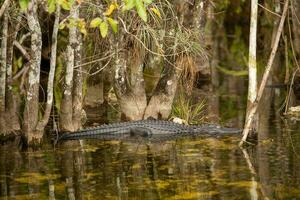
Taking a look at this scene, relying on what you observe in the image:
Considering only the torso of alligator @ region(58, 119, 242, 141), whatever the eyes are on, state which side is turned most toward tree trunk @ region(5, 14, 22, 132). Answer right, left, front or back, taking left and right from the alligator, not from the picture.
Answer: back

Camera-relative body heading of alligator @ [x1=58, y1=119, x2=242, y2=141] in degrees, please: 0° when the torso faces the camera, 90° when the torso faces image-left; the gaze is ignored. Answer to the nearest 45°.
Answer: approximately 270°

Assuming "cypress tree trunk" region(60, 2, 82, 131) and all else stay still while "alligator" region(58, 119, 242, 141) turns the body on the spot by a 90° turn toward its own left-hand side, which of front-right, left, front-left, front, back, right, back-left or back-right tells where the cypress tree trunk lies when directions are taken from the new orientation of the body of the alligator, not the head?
left

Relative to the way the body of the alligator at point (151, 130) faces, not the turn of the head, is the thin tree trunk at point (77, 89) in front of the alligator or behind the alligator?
behind

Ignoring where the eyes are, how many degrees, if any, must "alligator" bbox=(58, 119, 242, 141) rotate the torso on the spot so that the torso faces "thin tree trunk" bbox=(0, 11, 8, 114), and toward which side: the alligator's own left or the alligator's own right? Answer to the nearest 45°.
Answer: approximately 180°

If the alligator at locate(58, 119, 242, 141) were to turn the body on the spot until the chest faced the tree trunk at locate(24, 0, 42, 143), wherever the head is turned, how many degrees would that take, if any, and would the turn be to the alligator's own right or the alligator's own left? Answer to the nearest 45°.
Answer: approximately 135° to the alligator's own right
